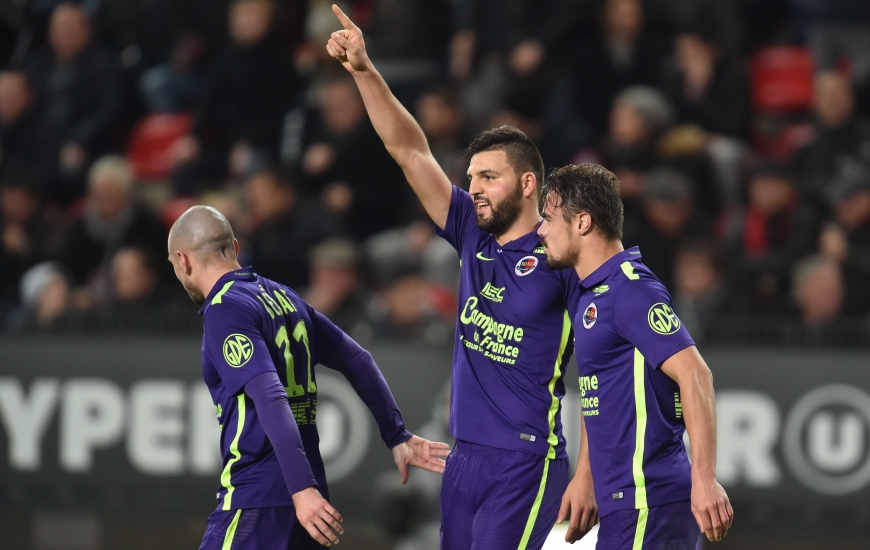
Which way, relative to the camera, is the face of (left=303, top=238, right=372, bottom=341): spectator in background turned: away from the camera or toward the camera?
toward the camera

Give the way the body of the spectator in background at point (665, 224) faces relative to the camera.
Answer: toward the camera

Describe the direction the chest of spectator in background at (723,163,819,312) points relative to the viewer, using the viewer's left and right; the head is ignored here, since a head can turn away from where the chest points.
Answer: facing the viewer

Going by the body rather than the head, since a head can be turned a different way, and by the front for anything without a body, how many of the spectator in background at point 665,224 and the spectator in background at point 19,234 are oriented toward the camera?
2

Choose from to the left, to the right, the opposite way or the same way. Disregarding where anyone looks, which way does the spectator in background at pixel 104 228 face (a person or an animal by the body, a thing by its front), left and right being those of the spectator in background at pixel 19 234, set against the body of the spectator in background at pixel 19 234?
the same way

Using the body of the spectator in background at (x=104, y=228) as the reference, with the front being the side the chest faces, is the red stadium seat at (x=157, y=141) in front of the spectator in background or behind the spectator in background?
behind

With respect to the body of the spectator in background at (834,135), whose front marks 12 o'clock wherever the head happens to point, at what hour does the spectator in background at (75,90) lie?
the spectator in background at (75,90) is roughly at 3 o'clock from the spectator in background at (834,135).

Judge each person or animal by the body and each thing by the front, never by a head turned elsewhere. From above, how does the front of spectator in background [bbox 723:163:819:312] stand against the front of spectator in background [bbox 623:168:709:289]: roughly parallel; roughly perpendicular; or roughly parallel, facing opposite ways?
roughly parallel

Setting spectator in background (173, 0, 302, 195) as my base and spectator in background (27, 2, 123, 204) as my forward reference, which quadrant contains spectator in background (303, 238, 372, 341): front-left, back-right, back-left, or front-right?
back-left

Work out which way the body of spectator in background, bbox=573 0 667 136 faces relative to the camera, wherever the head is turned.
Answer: toward the camera
